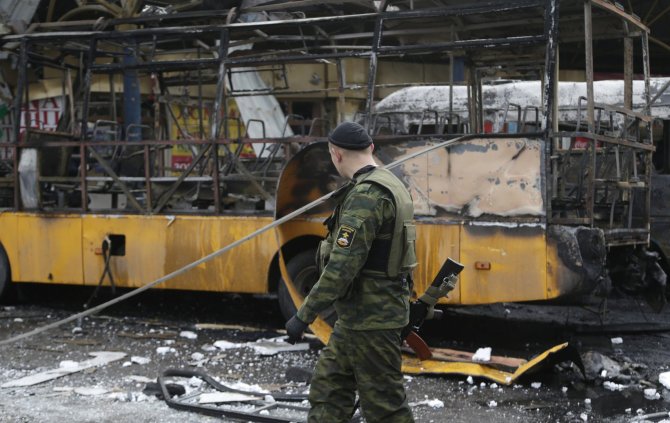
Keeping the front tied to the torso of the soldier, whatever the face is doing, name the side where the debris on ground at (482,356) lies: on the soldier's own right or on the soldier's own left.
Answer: on the soldier's own right

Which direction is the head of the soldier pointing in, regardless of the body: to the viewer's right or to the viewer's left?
to the viewer's left
